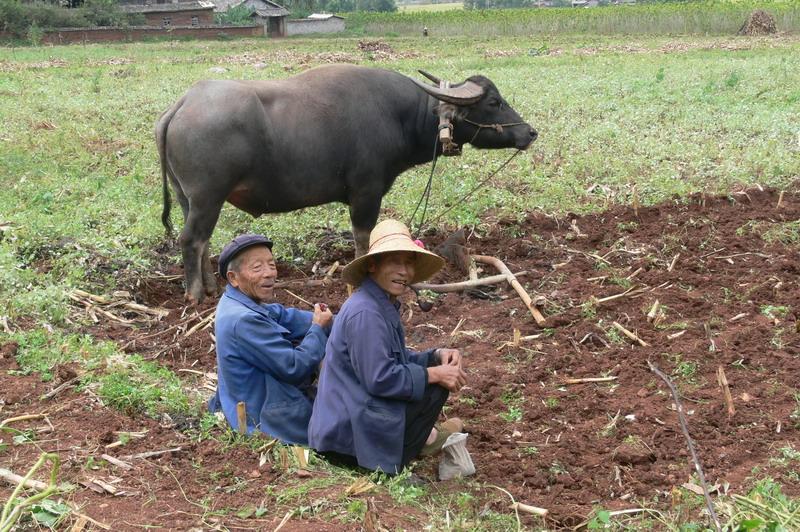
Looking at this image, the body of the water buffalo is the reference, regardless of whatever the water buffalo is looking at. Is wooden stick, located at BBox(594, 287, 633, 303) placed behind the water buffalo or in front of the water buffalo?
in front

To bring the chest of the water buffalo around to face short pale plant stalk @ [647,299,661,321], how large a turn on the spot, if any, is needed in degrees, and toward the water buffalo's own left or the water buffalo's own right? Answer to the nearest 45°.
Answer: approximately 45° to the water buffalo's own right

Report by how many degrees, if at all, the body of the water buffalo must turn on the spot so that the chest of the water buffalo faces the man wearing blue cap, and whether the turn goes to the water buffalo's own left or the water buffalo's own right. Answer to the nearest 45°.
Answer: approximately 90° to the water buffalo's own right

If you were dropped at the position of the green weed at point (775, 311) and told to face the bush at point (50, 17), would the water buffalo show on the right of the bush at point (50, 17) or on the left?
left

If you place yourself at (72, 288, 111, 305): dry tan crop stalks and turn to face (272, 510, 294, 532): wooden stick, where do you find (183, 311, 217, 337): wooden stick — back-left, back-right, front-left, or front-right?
front-left

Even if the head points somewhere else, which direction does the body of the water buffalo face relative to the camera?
to the viewer's right

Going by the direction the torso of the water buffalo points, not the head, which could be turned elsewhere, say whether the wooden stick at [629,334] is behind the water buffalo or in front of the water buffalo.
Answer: in front

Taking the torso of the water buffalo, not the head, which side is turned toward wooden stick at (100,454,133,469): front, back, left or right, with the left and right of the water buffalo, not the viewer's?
right

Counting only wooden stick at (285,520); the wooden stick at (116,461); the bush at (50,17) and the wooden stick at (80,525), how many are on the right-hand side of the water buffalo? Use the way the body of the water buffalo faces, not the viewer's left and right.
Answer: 3

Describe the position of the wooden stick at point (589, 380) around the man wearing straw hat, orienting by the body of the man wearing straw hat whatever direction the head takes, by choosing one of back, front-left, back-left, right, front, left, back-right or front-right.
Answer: front-left
